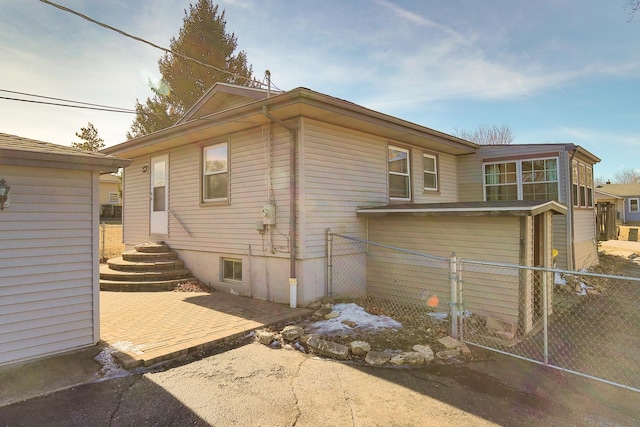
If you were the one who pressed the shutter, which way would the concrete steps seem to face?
facing the viewer and to the left of the viewer

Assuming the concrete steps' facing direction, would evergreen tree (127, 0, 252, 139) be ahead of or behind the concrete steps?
behind

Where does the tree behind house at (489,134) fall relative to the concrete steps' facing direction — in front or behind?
behind

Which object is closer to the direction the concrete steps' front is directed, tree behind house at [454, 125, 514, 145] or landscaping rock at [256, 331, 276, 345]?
the landscaping rock

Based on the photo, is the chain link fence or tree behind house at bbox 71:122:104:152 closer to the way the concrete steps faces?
the chain link fence

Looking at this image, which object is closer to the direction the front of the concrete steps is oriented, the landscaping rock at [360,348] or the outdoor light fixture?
the outdoor light fixture

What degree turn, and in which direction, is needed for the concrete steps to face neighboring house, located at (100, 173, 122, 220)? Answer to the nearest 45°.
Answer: approximately 135° to its right

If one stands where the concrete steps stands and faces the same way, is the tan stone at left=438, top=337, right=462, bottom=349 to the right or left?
on its left

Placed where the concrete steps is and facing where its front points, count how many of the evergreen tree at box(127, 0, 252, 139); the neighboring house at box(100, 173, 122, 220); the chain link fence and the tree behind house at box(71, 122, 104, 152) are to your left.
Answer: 1

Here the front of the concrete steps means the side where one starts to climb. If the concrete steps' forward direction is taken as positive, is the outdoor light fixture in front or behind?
in front

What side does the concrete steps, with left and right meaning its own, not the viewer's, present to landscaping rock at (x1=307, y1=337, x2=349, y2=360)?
left

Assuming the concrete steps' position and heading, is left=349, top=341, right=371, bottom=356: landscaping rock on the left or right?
on its left

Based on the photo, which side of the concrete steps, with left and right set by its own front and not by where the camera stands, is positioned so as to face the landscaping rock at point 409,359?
left

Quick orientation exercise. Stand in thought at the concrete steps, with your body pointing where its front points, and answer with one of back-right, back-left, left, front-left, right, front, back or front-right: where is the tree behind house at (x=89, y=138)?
back-right

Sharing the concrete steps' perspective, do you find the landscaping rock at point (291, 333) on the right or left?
on its left
